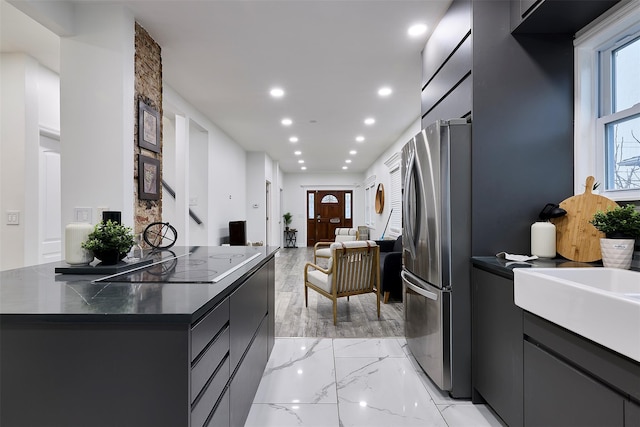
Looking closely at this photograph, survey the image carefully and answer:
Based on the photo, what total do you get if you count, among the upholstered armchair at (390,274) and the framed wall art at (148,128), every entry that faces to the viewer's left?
1

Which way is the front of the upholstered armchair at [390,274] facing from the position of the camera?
facing to the left of the viewer

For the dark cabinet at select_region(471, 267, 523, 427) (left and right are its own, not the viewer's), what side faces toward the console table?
right

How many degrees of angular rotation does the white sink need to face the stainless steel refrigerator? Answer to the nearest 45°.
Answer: approximately 90° to its right

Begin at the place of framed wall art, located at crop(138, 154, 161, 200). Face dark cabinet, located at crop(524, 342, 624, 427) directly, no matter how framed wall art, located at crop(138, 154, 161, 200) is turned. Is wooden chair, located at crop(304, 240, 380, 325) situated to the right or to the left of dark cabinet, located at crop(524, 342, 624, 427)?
left

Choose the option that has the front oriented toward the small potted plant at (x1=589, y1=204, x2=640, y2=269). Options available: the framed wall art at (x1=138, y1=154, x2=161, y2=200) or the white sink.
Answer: the framed wall art

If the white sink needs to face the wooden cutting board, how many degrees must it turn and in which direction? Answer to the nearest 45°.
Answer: approximately 135° to its right

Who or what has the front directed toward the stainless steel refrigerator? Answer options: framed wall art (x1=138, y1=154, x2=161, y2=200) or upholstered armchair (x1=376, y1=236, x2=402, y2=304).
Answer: the framed wall art
